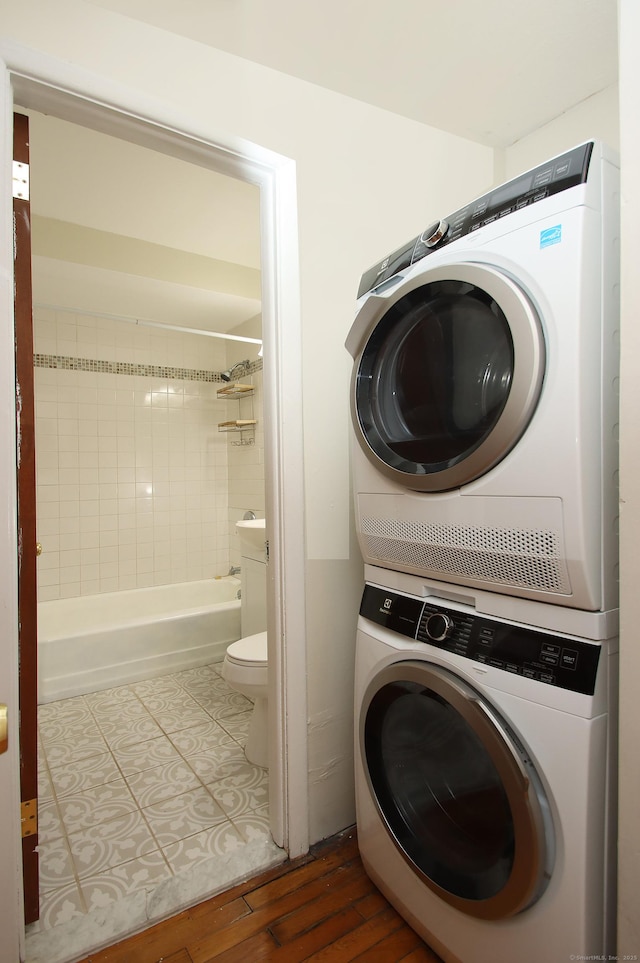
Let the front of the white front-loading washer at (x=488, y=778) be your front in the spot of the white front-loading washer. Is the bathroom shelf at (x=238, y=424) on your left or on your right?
on your right

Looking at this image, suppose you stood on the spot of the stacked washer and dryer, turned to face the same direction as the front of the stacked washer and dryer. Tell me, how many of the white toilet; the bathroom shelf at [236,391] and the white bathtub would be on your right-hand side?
3

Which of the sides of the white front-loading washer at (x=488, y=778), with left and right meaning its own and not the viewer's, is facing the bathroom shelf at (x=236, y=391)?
right

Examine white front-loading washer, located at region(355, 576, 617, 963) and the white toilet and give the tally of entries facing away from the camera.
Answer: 0

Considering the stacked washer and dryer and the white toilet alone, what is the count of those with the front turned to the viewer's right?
0

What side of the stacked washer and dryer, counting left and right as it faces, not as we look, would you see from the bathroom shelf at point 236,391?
right

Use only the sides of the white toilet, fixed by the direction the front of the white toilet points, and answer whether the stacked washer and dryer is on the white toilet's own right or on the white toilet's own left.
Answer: on the white toilet's own left

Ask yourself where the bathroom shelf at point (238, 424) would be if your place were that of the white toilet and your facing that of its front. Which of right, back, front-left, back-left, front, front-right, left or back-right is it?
back-right

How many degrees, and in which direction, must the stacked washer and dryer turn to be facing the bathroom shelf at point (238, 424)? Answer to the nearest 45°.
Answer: approximately 90° to its right

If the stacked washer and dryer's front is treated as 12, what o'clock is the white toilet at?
The white toilet is roughly at 3 o'clock from the stacked washer and dryer.

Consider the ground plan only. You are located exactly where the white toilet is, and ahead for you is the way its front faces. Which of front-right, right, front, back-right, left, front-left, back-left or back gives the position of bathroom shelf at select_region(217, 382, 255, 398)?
back-right

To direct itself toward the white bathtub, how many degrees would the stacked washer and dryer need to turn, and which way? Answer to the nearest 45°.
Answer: approximately 90° to its right

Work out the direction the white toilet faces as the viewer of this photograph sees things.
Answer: facing the viewer and to the left of the viewer
